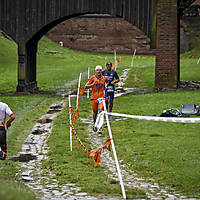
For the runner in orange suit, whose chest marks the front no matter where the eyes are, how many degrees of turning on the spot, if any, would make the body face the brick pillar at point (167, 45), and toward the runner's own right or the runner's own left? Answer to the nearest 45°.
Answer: approximately 180°

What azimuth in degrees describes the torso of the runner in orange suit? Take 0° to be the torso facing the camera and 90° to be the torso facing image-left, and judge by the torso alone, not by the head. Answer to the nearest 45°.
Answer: approximately 0°
